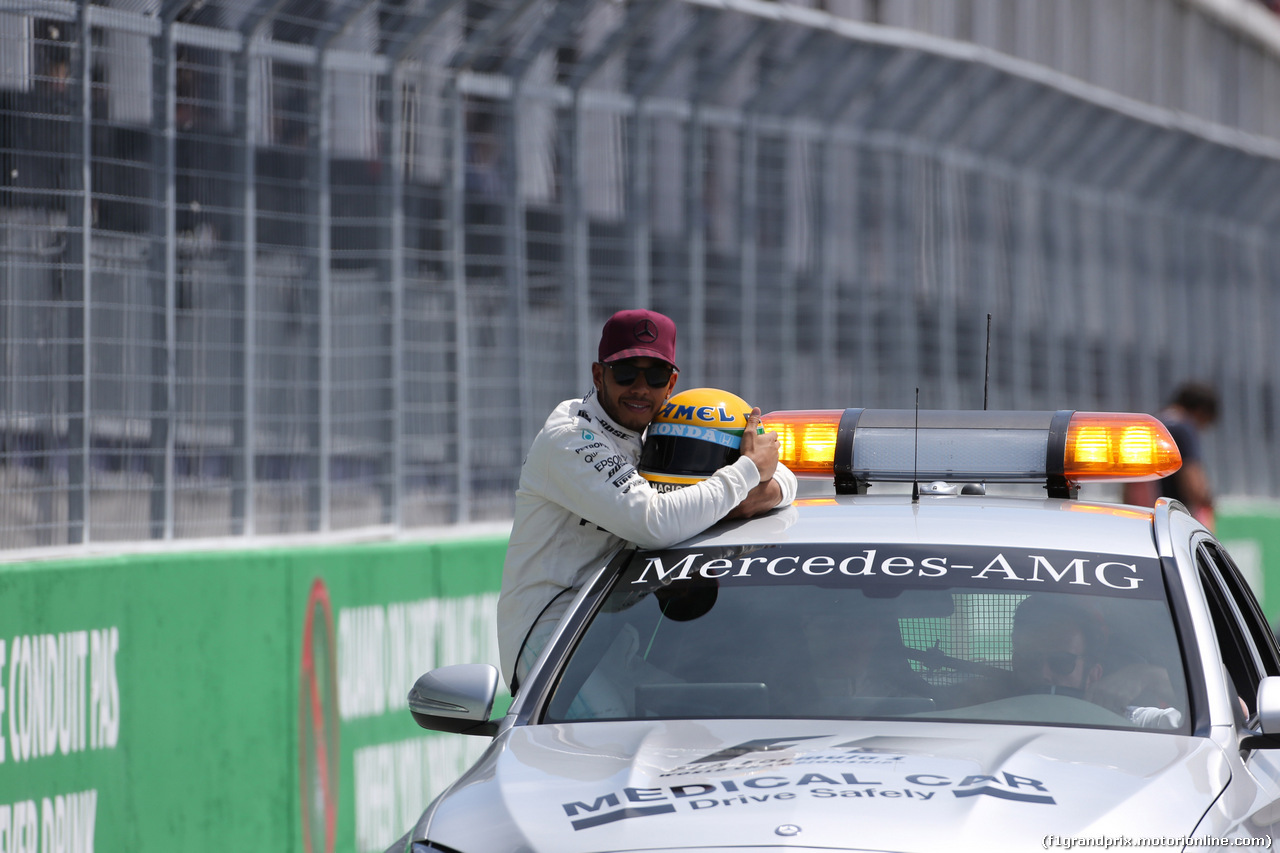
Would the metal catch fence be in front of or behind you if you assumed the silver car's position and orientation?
behind

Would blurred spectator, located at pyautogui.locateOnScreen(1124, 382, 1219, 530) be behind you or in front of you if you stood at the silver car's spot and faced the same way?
behind

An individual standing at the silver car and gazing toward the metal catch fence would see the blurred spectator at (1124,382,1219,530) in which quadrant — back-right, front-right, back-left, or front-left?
front-right

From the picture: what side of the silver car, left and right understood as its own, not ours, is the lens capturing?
front
